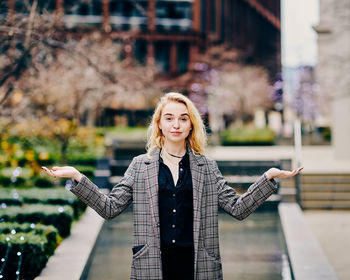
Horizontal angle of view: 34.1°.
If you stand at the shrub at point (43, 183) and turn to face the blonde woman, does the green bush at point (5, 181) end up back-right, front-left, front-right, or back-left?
back-right

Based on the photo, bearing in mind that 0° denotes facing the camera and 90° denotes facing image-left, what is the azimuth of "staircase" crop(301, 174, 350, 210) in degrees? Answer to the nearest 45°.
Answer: approximately 0°

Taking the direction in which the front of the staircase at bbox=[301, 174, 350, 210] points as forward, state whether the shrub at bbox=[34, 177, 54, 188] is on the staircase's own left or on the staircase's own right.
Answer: on the staircase's own right

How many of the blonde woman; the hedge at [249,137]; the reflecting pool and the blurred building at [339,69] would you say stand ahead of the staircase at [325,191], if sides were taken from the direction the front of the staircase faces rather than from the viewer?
2

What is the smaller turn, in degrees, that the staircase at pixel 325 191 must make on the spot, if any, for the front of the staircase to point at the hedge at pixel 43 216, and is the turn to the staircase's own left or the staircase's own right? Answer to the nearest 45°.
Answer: approximately 45° to the staircase's own right

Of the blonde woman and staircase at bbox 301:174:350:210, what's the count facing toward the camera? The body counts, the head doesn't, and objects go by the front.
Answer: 2

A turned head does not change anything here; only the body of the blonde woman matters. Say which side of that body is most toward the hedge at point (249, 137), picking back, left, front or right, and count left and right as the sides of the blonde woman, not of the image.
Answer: back

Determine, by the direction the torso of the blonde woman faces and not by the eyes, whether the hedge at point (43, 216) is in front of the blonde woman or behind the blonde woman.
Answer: behind
